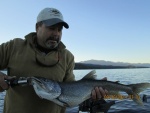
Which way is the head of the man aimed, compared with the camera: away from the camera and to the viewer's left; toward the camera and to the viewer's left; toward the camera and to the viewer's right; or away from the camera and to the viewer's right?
toward the camera and to the viewer's right

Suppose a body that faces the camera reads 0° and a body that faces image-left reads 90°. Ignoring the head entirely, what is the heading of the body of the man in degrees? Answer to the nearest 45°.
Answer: approximately 315°
